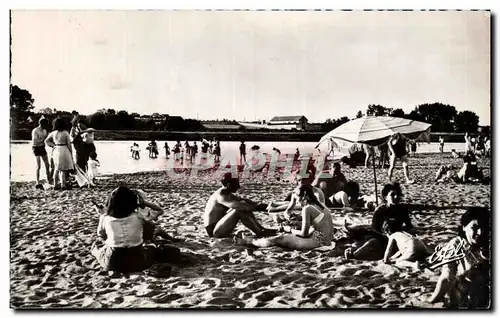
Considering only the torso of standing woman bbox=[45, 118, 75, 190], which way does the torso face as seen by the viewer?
away from the camera

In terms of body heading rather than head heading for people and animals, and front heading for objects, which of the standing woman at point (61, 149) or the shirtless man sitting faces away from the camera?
the standing woman

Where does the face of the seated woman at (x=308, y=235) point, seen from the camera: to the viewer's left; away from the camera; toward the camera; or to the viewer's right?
to the viewer's left

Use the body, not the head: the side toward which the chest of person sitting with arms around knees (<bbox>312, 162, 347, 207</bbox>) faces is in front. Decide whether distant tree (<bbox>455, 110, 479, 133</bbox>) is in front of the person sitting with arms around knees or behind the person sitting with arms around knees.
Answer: behind

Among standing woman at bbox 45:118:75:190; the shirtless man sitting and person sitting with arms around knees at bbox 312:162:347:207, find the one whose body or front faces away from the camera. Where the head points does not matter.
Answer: the standing woman

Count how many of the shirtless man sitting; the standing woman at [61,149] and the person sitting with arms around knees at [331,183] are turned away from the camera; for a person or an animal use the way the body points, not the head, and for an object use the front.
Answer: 1

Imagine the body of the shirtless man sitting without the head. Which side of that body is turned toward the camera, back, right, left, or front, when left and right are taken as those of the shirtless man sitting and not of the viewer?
right

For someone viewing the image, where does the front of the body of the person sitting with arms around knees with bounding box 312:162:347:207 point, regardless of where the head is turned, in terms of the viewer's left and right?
facing the viewer and to the left of the viewer
